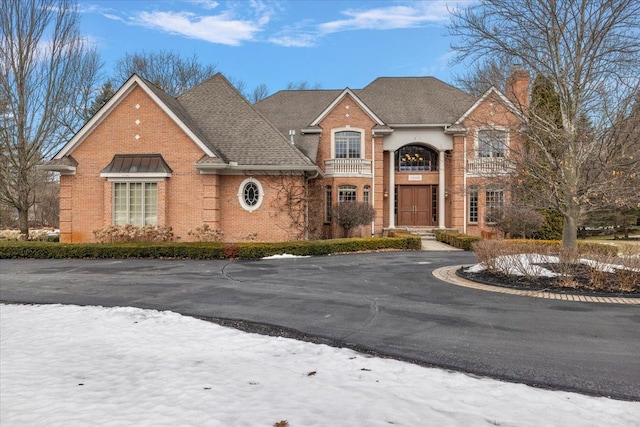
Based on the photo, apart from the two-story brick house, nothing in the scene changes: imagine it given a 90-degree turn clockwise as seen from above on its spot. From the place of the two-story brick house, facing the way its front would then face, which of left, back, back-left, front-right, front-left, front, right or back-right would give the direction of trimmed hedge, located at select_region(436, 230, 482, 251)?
back

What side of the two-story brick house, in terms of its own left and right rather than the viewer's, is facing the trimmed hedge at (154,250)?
front

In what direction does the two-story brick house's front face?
toward the camera
